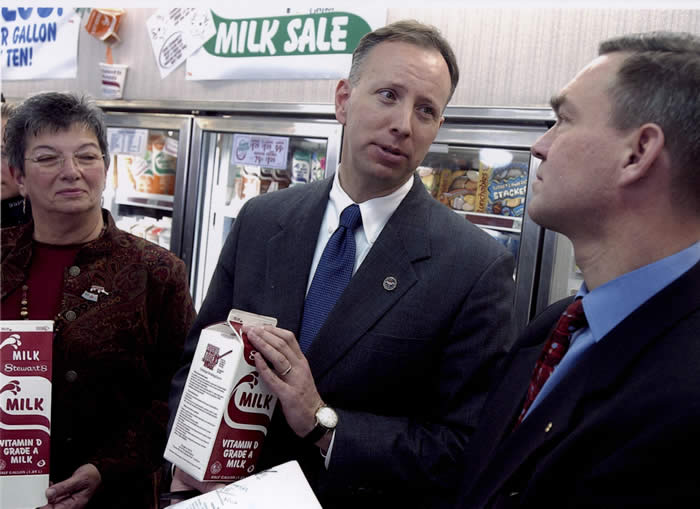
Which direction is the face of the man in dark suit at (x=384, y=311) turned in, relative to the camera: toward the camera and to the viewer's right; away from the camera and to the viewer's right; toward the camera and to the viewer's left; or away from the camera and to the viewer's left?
toward the camera and to the viewer's right

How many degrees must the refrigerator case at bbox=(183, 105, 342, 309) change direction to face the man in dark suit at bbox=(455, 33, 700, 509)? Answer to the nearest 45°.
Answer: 0° — it already faces them

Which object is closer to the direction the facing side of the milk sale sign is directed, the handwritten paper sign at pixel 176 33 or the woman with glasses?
the woman with glasses

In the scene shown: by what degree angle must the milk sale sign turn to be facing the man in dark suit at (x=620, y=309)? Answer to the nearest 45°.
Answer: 0° — it already faces them

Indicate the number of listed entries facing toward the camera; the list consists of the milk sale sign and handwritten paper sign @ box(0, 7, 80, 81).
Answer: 2

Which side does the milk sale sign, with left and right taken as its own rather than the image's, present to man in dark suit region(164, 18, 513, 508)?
front

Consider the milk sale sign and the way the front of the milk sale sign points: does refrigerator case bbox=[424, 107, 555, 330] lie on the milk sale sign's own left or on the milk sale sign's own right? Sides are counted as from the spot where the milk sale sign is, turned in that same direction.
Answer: on the milk sale sign's own left

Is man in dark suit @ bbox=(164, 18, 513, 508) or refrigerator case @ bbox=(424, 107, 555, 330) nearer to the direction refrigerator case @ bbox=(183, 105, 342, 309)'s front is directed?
the man in dark suit
